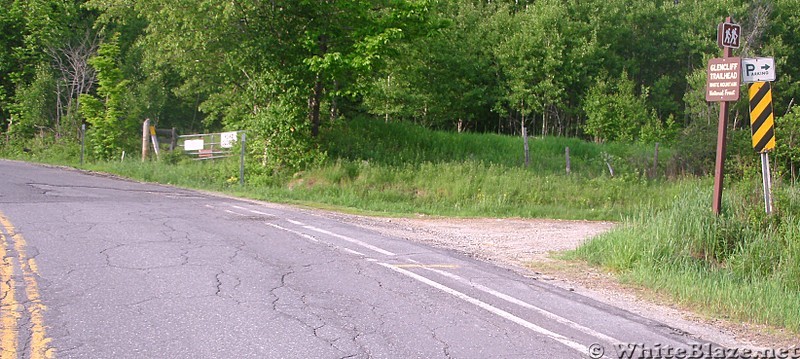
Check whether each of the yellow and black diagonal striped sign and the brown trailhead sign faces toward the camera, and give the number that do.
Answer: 2

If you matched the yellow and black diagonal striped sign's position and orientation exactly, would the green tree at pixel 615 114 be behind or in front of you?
behind

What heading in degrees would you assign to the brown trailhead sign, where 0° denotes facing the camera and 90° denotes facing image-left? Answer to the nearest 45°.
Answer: approximately 0°

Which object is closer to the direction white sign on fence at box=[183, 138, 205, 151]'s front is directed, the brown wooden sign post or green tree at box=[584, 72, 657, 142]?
the brown wooden sign post

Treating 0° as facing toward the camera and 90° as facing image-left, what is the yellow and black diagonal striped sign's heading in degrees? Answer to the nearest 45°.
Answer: approximately 0°
